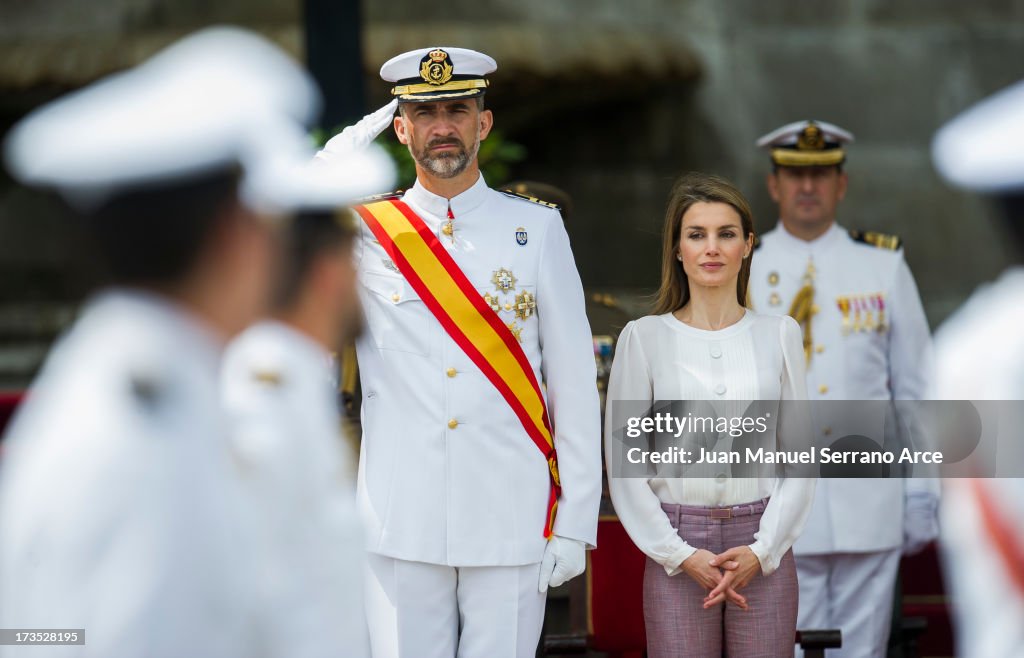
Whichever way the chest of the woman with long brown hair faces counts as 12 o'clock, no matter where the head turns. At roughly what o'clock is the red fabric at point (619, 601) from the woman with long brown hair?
The red fabric is roughly at 5 o'clock from the woman with long brown hair.

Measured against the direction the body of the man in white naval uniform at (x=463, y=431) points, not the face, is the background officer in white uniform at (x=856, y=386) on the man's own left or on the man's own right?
on the man's own left

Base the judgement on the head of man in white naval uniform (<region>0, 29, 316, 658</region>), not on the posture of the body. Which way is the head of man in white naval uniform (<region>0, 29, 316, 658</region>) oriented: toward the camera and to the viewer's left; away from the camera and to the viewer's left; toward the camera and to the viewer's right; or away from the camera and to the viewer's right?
away from the camera and to the viewer's right

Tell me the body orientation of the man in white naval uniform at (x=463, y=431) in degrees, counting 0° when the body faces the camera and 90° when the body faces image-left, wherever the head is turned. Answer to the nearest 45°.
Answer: approximately 0°

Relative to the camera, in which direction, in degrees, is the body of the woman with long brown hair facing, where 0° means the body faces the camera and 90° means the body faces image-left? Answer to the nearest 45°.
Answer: approximately 0°

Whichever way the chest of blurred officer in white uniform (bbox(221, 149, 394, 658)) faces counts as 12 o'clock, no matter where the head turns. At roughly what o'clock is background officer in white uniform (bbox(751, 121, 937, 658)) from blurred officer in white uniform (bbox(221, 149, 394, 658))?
background officer in white uniform (bbox(751, 121, 937, 658)) is roughly at 10 o'clock from blurred officer in white uniform (bbox(221, 149, 394, 658)).

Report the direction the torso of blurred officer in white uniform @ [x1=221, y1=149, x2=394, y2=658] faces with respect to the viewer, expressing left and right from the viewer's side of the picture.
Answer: facing to the right of the viewer

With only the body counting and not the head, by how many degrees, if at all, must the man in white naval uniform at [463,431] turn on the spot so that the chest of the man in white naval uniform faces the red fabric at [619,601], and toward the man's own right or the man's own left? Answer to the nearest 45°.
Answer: approximately 135° to the man's own left

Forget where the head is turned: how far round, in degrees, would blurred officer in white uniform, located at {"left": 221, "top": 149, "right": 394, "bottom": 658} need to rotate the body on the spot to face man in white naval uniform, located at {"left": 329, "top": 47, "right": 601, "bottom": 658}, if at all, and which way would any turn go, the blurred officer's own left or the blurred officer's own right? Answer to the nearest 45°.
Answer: approximately 90° to the blurred officer's own left

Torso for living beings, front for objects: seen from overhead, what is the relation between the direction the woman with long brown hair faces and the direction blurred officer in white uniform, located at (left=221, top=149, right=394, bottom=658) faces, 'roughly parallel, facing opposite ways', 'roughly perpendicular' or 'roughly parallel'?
roughly perpendicular
